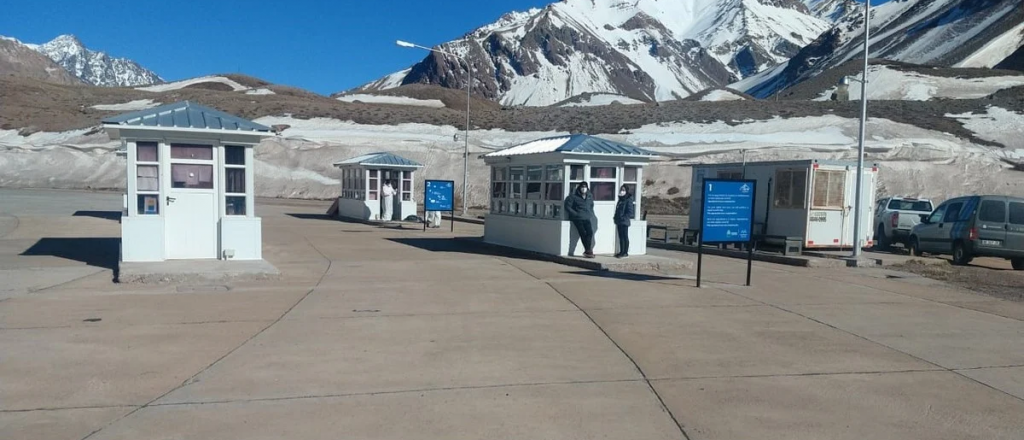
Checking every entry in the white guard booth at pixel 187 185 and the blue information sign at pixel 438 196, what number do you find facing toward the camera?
2

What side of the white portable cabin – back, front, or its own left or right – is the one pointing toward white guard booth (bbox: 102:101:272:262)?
right

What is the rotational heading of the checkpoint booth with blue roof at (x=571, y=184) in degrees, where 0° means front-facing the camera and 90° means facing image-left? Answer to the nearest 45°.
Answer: approximately 315°

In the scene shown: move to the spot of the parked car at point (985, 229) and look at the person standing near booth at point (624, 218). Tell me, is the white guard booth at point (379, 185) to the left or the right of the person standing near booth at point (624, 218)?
right

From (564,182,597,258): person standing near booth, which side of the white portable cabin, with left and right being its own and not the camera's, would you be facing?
right

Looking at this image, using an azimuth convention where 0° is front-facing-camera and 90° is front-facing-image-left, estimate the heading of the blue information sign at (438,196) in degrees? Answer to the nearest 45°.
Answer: approximately 0°

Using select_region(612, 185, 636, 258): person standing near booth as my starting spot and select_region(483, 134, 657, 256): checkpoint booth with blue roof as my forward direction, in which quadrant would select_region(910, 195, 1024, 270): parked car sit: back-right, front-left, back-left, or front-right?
back-right

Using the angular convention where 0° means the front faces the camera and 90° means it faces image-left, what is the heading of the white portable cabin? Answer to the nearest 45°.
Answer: approximately 315°
